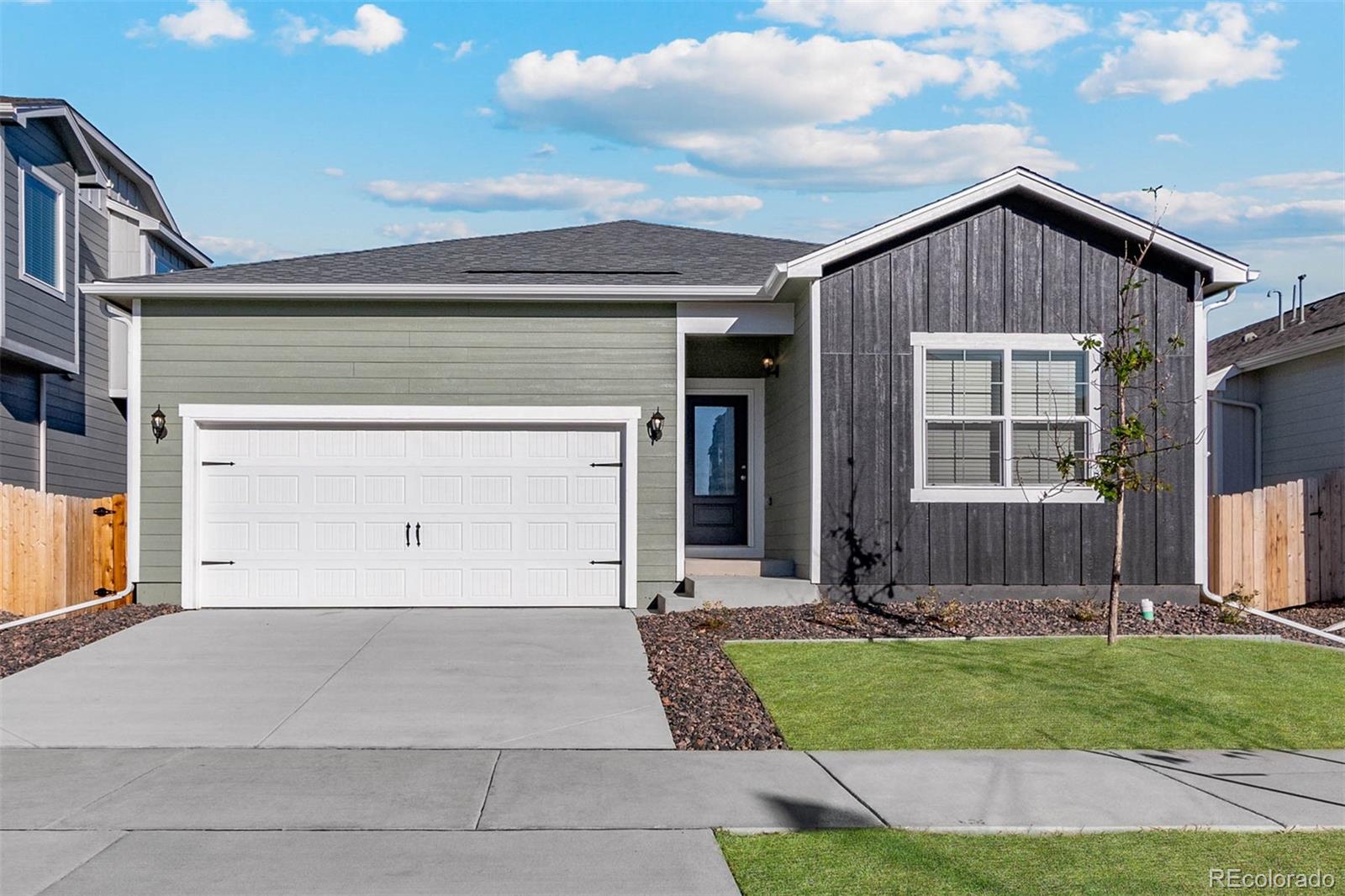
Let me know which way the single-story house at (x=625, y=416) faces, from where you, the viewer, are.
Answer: facing the viewer

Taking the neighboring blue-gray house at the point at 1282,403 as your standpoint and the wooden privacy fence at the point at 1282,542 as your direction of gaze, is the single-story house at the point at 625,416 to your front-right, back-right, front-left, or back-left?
front-right

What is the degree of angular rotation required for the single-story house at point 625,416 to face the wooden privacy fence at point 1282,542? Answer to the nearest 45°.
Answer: approximately 90° to its left

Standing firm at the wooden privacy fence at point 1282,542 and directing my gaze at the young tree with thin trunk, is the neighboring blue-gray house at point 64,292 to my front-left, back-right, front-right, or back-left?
front-right

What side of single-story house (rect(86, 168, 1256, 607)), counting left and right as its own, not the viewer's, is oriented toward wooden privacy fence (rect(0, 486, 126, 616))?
right

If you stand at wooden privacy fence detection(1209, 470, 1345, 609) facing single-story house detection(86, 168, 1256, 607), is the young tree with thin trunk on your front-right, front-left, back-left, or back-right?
front-left

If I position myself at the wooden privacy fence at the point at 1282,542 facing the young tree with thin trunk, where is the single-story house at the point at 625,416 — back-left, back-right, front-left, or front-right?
front-right

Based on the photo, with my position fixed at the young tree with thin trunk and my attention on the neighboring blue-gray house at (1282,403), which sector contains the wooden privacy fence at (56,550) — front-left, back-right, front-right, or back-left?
back-left

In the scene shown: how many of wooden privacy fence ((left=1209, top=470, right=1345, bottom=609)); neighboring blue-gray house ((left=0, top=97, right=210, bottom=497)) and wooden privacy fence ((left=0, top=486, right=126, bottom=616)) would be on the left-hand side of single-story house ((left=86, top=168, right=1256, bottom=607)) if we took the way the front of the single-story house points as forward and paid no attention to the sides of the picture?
1

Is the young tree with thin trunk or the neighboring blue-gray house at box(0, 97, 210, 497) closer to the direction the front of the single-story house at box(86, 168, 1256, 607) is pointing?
the young tree with thin trunk

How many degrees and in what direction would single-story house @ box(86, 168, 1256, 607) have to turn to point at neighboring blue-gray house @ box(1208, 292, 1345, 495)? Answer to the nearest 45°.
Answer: approximately 135° to its left

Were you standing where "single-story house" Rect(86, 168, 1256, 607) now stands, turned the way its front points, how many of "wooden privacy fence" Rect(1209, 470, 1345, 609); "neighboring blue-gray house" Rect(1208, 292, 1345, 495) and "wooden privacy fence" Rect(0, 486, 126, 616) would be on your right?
1

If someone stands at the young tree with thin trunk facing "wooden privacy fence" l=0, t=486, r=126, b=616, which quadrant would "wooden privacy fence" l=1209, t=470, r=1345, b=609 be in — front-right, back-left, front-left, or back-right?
back-right

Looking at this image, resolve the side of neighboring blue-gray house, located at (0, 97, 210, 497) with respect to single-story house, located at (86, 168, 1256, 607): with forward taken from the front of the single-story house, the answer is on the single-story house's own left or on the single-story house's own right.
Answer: on the single-story house's own right
